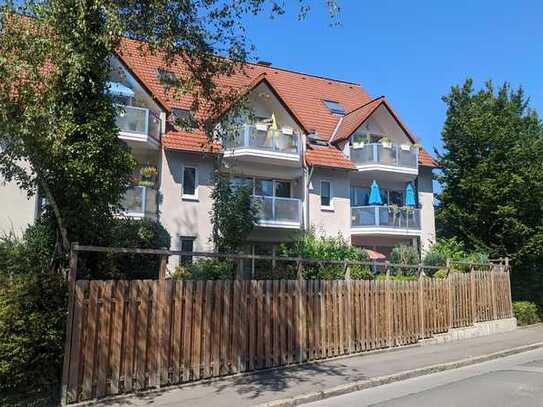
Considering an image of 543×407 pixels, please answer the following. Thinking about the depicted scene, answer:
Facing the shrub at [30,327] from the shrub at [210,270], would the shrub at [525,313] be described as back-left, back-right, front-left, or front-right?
back-left

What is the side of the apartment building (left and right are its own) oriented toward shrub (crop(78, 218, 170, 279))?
front

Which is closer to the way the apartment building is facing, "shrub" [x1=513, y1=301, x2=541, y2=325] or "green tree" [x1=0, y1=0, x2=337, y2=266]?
the shrub

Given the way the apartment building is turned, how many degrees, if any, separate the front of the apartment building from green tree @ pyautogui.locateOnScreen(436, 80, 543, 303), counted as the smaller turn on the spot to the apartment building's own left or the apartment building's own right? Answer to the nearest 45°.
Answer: approximately 45° to the apartment building's own left

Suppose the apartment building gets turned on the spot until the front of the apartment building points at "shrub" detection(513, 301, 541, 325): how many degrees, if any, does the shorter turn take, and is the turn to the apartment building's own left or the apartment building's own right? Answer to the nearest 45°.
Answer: approximately 45° to the apartment building's own left

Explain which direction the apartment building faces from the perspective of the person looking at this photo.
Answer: facing the viewer and to the right of the viewer

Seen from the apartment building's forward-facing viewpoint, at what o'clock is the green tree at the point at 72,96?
The green tree is roughly at 2 o'clock from the apartment building.

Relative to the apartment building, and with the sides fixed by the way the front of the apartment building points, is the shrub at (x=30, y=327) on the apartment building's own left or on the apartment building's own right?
on the apartment building's own right
